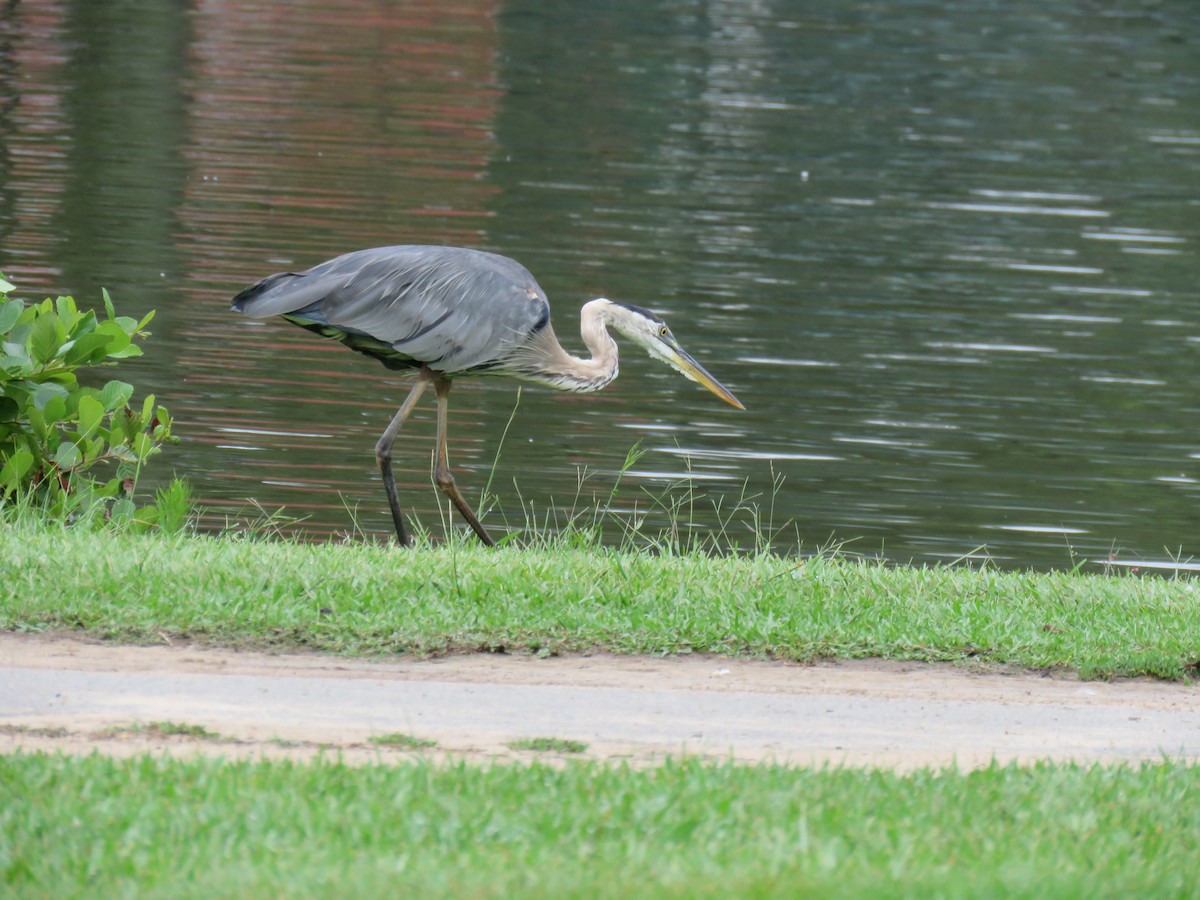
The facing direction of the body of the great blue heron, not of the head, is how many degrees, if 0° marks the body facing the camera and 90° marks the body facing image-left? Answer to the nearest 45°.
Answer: approximately 270°

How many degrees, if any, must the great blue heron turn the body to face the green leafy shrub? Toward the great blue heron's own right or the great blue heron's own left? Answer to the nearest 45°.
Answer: approximately 135° to the great blue heron's own right
